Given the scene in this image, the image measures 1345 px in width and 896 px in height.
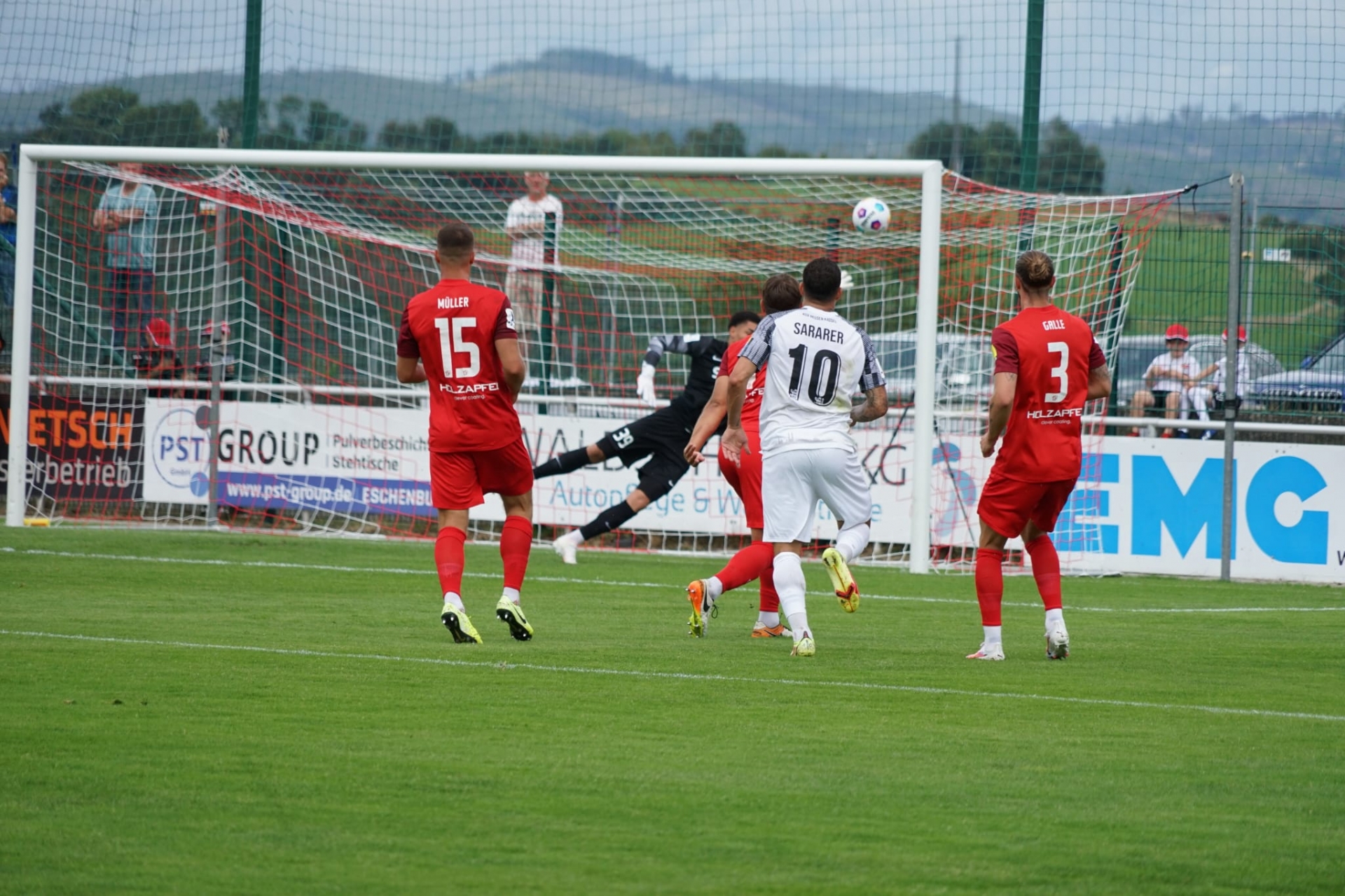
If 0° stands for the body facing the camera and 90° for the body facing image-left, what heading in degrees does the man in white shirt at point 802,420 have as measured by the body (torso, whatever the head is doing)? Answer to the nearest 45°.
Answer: approximately 180°

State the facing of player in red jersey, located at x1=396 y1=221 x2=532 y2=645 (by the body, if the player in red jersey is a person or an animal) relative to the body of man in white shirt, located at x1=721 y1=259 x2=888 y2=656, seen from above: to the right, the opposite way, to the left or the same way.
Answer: the same way

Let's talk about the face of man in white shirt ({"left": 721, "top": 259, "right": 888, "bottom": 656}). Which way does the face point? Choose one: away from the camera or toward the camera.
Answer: away from the camera

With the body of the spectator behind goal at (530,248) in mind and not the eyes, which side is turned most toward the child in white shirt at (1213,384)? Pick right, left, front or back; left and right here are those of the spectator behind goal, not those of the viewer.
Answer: left

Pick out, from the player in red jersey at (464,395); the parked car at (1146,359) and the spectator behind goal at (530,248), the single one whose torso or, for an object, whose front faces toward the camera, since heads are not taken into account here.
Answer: the spectator behind goal

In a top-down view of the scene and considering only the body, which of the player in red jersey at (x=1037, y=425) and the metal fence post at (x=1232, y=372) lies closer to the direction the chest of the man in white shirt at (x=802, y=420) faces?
the metal fence post

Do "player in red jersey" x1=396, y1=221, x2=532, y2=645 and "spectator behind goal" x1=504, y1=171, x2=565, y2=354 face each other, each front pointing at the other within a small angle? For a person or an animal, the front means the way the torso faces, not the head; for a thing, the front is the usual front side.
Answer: yes

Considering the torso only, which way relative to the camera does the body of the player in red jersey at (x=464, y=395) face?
away from the camera

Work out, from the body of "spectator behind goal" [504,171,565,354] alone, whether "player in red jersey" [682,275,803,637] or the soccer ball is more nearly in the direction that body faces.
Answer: the player in red jersey

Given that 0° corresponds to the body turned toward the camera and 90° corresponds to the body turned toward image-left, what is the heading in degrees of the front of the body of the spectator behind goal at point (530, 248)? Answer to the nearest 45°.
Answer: approximately 0°

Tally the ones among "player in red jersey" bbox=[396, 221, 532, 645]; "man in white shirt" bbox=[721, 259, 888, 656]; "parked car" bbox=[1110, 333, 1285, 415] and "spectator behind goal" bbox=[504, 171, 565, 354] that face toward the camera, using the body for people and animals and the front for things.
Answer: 1

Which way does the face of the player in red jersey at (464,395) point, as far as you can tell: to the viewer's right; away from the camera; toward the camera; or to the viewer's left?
away from the camera

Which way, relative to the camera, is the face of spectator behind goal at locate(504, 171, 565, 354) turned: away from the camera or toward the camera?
toward the camera
